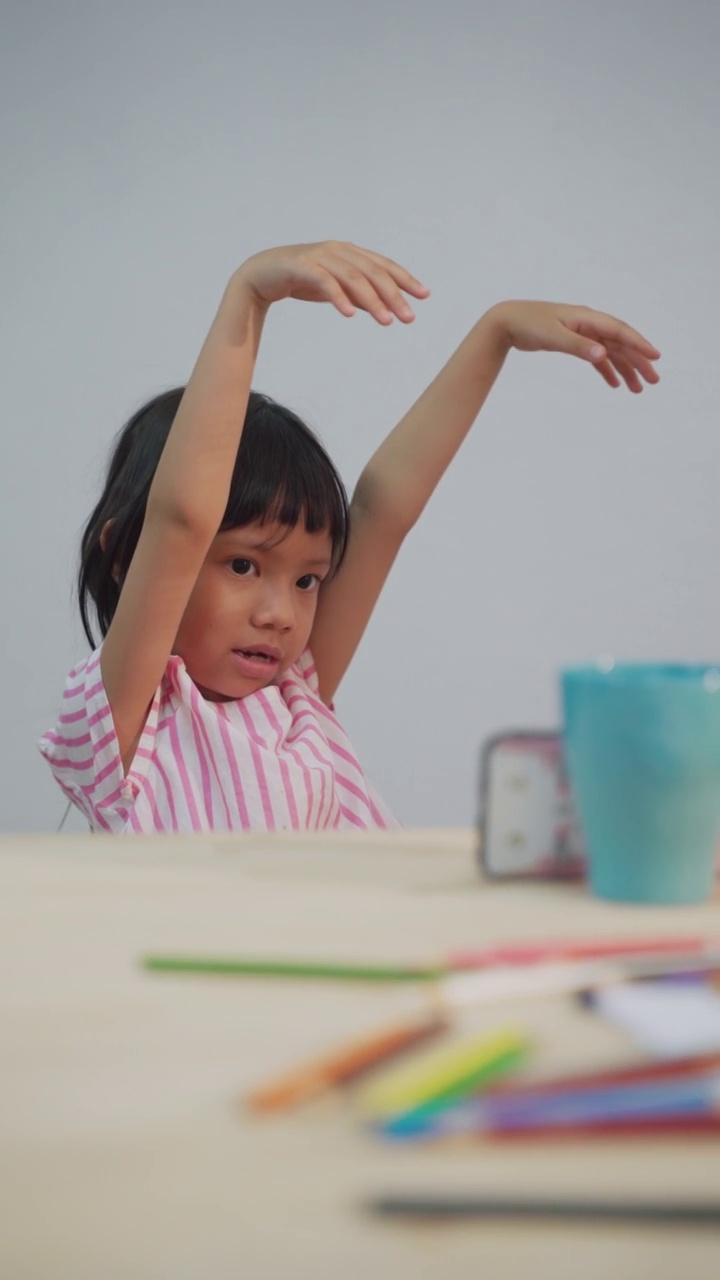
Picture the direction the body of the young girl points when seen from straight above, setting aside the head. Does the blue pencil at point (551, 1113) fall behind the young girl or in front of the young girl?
in front

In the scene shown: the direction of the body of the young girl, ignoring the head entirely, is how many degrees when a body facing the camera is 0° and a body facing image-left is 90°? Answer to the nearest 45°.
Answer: approximately 315°

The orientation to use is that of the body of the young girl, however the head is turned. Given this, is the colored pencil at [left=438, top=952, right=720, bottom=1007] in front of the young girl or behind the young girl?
in front

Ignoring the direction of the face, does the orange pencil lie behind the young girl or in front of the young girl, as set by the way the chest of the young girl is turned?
in front

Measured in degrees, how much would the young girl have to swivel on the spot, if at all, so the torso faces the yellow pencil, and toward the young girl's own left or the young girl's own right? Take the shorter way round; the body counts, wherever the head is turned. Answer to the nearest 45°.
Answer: approximately 45° to the young girl's own right

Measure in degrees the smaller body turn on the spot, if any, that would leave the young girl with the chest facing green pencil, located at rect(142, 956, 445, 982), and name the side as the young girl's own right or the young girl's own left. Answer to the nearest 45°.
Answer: approximately 45° to the young girl's own right
